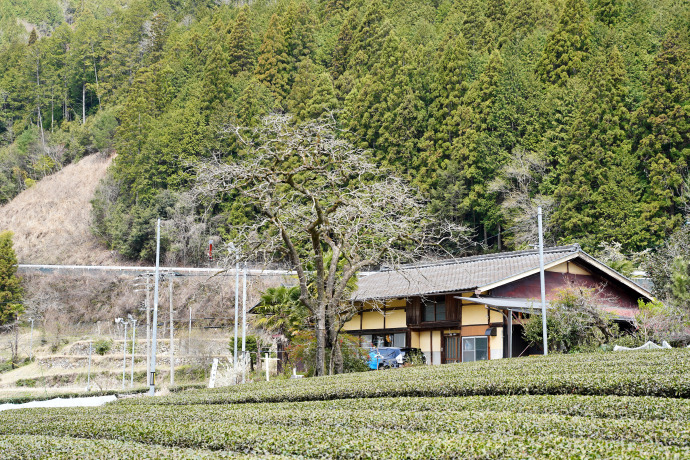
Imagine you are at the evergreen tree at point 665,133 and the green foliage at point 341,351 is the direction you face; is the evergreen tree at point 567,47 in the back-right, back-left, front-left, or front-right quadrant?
back-right

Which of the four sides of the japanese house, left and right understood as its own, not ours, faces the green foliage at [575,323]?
left

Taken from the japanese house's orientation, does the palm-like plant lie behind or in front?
in front

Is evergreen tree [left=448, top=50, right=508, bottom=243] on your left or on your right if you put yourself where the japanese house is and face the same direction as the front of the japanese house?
on your right

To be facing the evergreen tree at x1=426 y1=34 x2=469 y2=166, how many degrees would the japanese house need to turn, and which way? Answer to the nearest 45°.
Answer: approximately 135° to its right

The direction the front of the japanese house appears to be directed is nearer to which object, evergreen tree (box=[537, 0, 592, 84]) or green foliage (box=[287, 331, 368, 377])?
the green foliage

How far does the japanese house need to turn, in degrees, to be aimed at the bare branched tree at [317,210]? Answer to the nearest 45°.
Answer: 0° — it already faces it

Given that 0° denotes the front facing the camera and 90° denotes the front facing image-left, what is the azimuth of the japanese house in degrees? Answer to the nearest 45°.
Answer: approximately 45°

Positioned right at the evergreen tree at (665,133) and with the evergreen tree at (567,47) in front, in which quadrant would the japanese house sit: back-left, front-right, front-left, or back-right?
back-left

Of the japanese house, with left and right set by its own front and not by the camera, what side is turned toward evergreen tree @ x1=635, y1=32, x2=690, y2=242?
back

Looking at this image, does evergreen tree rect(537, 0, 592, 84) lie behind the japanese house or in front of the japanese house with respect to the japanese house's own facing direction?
behind

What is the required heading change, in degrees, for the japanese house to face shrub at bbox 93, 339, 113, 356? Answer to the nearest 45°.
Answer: approximately 90° to its right
